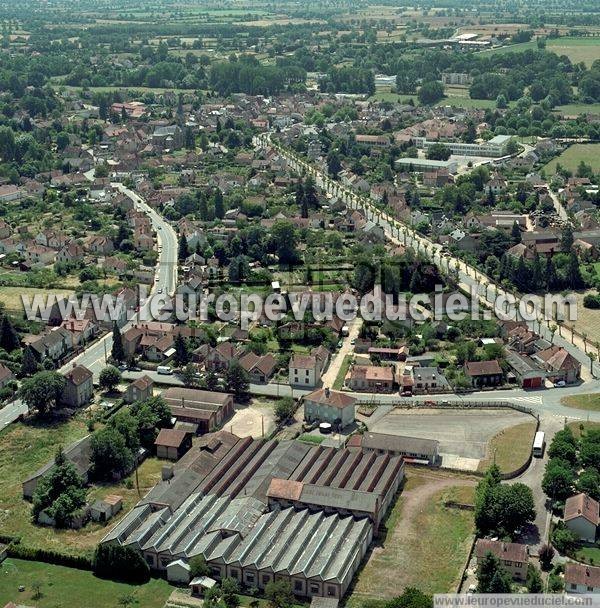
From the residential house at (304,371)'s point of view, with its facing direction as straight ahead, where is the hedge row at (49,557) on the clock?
The hedge row is roughly at 1 o'clock from the residential house.

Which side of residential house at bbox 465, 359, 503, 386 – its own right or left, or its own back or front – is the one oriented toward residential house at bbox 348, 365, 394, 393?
right

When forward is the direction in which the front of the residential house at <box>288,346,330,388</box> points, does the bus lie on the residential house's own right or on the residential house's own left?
on the residential house's own left

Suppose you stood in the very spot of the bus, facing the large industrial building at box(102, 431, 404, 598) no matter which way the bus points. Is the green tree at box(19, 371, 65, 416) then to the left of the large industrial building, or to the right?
right

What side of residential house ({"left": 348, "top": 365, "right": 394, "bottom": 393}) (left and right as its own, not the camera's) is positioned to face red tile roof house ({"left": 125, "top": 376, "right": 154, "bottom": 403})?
right

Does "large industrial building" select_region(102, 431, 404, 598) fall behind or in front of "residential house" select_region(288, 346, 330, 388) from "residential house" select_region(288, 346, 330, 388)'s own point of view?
in front

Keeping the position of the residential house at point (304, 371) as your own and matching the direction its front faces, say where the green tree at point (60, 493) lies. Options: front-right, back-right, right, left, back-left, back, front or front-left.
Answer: front-right

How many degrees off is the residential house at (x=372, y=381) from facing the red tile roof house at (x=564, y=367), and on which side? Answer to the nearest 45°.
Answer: approximately 90° to its left

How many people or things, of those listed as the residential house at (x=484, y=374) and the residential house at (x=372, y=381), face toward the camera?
2

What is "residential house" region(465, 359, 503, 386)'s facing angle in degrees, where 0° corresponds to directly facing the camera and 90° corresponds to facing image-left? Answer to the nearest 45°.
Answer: approximately 0°

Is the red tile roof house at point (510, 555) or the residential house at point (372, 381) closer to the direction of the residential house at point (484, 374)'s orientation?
the red tile roof house

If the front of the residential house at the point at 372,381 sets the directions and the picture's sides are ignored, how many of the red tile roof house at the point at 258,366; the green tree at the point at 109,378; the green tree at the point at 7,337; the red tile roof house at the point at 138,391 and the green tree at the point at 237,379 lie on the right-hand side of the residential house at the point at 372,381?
5
